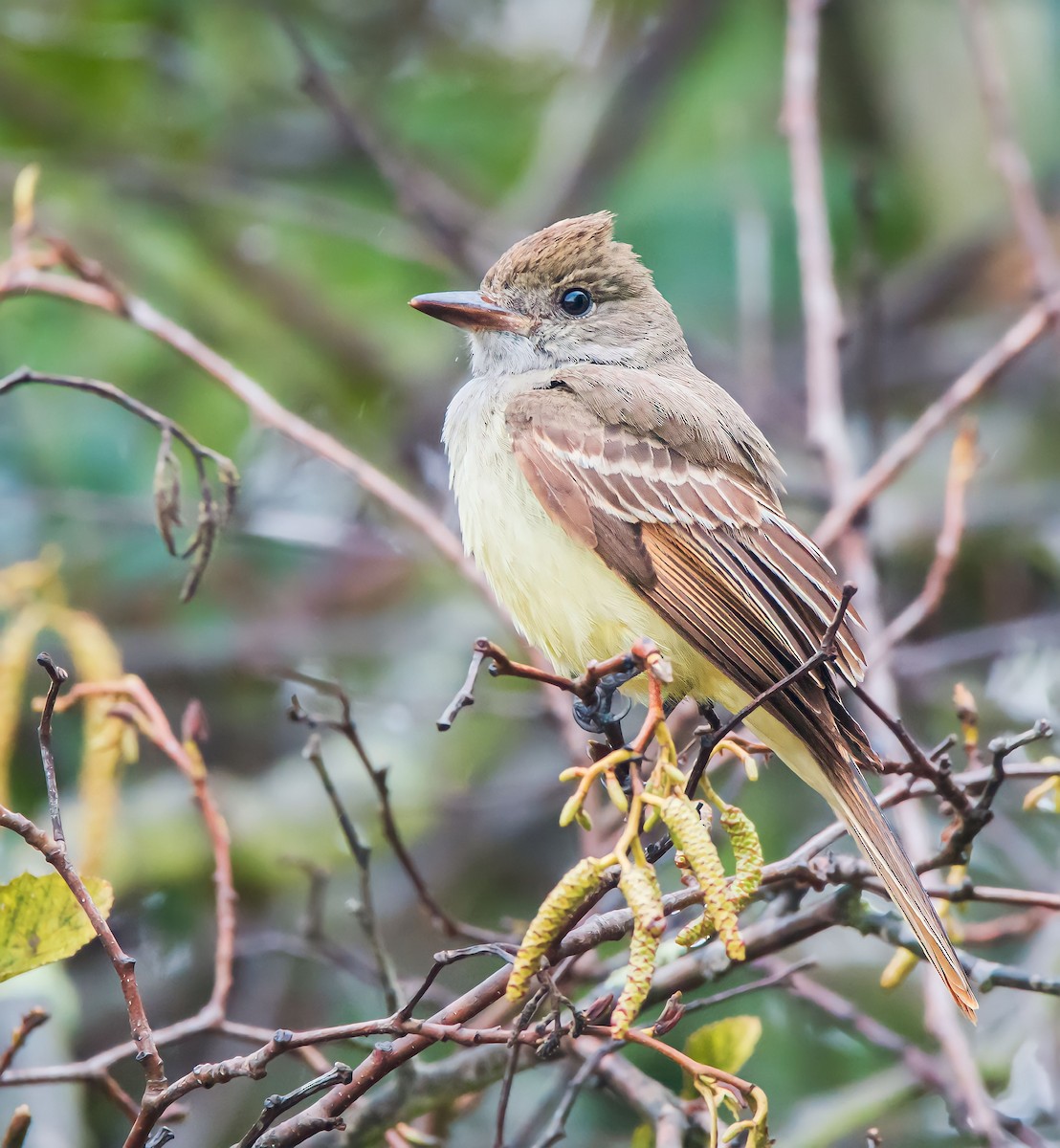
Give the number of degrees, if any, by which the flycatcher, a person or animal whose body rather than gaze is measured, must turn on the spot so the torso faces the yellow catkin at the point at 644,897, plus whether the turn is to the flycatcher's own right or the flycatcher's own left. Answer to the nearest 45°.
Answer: approximately 90° to the flycatcher's own left

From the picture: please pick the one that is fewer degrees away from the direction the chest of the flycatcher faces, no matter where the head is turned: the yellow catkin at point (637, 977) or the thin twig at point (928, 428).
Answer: the yellow catkin

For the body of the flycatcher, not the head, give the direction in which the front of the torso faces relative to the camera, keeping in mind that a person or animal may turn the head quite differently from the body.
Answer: to the viewer's left

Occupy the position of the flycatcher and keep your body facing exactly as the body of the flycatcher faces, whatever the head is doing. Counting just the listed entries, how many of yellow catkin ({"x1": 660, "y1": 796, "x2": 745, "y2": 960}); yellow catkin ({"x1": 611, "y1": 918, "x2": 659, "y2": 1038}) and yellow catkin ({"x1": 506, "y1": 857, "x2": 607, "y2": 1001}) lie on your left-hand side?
3

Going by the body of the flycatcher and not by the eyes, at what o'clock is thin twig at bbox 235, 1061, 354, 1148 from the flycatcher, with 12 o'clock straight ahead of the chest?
The thin twig is roughly at 12 o'clock from the flycatcher.

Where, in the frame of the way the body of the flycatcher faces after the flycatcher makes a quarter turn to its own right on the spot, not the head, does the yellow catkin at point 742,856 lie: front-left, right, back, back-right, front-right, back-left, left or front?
back

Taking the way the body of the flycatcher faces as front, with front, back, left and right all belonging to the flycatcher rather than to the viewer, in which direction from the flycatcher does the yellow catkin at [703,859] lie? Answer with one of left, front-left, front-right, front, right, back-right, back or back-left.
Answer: left
